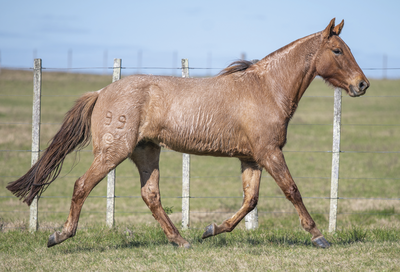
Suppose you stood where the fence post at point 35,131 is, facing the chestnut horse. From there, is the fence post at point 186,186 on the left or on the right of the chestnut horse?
left

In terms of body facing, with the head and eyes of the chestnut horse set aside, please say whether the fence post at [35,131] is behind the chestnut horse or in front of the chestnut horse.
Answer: behind

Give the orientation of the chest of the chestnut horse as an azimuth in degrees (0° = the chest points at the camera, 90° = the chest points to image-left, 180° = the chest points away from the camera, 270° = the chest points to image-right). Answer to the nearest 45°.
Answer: approximately 270°
